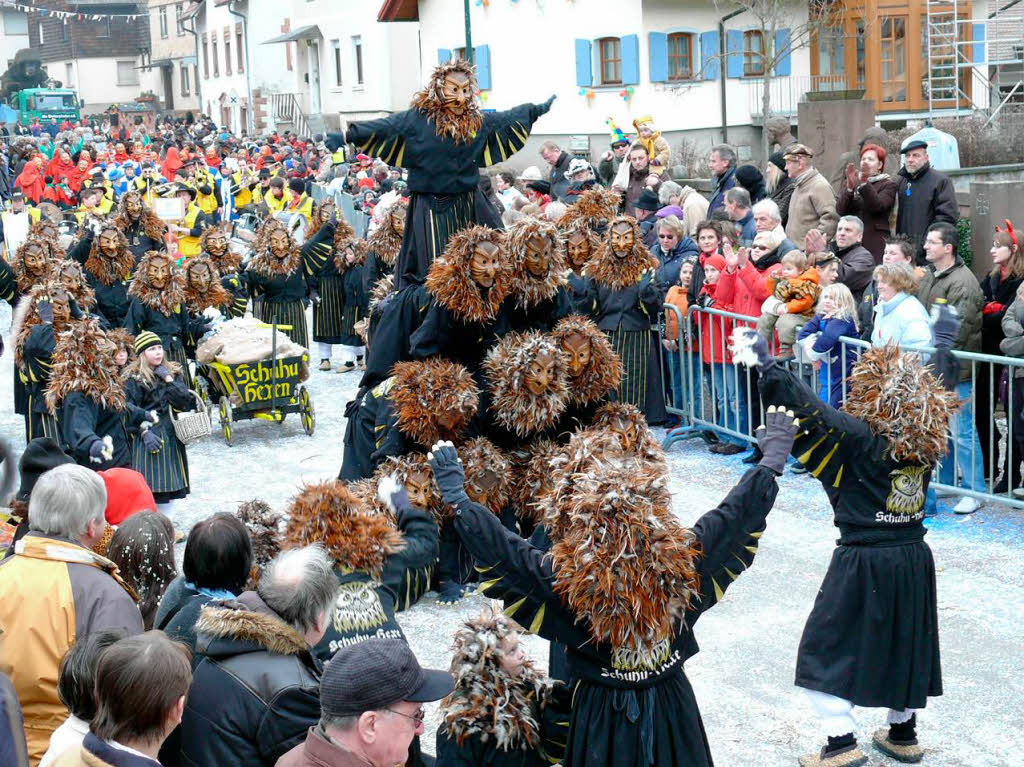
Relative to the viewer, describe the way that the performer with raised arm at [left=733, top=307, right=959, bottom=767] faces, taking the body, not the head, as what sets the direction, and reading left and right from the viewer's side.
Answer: facing away from the viewer and to the left of the viewer

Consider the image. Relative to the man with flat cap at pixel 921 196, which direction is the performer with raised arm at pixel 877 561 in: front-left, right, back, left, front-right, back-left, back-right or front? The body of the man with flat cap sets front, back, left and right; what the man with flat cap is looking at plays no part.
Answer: front-left

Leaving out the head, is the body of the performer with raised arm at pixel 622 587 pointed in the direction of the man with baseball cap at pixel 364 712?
no

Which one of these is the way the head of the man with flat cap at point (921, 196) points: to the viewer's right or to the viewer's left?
to the viewer's left

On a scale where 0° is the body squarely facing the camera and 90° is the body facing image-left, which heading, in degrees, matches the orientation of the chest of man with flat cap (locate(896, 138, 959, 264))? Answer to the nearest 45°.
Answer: approximately 45°

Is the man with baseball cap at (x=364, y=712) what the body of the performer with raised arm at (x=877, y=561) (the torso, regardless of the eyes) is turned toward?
no

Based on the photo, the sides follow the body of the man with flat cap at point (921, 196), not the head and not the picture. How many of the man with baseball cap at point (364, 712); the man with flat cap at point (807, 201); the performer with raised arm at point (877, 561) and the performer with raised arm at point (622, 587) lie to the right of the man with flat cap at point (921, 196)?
1

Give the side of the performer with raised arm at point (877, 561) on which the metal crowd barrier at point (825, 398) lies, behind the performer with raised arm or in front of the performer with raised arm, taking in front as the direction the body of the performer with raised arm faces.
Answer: in front

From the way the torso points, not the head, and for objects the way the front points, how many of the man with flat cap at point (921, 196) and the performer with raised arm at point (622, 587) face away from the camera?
1

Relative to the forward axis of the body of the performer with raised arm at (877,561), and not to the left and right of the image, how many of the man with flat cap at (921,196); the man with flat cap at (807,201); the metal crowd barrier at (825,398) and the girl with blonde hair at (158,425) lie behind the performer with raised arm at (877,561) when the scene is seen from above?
0

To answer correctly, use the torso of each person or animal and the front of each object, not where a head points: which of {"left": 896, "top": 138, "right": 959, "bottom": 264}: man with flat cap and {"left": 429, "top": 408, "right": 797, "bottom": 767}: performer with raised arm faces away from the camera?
the performer with raised arm

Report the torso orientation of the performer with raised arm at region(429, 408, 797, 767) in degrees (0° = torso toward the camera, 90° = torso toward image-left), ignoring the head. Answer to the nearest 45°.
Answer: approximately 180°

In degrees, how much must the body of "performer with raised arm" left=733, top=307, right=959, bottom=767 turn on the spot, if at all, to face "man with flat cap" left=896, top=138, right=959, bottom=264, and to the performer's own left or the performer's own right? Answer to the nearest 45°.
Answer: approximately 45° to the performer's own right

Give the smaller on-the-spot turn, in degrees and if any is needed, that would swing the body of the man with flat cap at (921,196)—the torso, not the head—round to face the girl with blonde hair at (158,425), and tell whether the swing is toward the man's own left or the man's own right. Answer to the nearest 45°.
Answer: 0° — they already face them

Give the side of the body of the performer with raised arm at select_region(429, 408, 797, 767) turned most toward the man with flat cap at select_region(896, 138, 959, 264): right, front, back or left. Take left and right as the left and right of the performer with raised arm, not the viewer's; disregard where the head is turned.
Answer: front

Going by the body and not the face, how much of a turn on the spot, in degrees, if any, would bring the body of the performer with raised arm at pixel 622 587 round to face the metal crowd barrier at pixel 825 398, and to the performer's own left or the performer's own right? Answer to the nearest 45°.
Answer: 0° — they already face it
